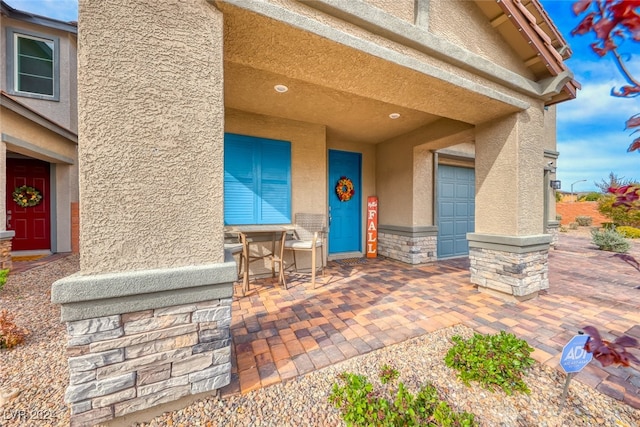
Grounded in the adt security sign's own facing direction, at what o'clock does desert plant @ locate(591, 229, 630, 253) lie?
The desert plant is roughly at 6 o'clock from the adt security sign.

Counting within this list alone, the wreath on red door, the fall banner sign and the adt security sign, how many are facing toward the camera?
3

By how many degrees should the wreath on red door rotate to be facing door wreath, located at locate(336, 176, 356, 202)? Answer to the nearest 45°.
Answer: approximately 45° to its left

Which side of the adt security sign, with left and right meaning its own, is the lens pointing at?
front

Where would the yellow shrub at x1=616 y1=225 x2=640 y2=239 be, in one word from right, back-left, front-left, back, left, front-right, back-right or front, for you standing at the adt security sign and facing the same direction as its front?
back

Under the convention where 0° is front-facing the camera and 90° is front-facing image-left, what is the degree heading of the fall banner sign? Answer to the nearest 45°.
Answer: approximately 0°

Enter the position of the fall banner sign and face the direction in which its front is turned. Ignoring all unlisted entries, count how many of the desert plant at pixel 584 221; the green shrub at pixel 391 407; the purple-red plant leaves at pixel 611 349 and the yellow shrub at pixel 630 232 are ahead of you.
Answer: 2

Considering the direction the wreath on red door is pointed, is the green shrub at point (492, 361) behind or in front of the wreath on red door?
in front

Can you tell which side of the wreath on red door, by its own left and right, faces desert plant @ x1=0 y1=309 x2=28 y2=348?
front

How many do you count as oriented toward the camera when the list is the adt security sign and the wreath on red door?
2

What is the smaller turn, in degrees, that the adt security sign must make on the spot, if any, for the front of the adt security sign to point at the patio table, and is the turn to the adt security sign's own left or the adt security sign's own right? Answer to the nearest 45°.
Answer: approximately 90° to the adt security sign's own right

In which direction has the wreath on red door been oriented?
toward the camera

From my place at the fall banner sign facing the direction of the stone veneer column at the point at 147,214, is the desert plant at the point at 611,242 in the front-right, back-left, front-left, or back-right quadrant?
back-left

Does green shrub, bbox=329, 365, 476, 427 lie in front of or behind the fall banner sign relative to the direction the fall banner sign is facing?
in front
